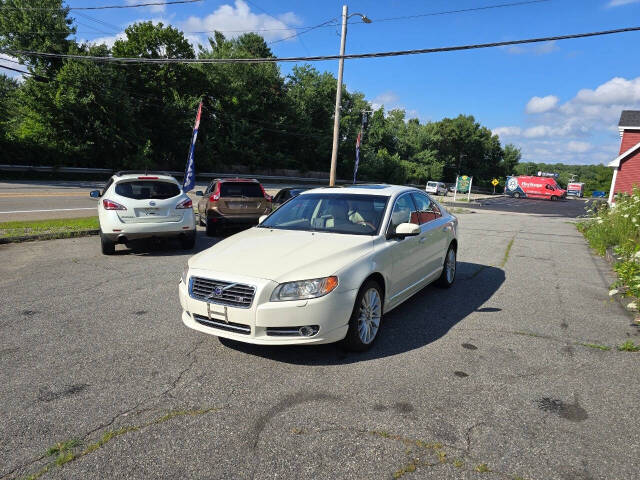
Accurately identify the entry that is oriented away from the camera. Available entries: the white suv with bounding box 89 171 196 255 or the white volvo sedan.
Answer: the white suv

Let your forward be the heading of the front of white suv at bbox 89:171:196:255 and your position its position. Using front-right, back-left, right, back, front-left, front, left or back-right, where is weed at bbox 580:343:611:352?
back-right

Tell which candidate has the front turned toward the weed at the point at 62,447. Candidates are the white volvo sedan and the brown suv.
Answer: the white volvo sedan

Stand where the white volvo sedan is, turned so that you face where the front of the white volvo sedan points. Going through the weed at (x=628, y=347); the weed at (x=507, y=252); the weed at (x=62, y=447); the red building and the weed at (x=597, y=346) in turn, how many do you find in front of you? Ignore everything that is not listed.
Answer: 1

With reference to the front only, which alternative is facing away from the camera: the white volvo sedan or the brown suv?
the brown suv

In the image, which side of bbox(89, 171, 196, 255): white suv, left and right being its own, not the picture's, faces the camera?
back

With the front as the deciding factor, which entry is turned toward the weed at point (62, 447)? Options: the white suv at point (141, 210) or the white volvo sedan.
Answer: the white volvo sedan

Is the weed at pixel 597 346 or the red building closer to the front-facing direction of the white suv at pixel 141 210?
the red building

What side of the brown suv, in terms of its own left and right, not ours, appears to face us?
back

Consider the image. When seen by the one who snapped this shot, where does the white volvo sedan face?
facing the viewer and to the left of the viewer

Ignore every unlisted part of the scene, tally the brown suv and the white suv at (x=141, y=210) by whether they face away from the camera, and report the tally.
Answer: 2

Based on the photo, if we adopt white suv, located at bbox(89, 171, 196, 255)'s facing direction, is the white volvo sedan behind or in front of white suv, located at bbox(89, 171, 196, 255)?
behind

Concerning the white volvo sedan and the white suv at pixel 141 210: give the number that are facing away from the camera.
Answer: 1

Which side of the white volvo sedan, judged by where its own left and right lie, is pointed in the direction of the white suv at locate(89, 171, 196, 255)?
right

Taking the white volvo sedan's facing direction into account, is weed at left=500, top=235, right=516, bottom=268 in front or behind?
behind
